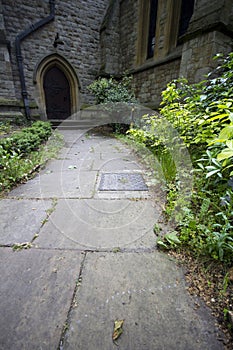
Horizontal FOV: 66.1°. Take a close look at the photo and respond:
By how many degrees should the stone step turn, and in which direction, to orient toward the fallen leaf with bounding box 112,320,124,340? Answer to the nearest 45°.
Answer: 0° — it already faces it

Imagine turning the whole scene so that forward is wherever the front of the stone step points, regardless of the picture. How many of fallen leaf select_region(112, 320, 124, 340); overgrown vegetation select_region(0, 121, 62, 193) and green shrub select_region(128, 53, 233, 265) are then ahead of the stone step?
3

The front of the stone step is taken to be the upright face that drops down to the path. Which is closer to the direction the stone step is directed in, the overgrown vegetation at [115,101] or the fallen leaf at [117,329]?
the fallen leaf

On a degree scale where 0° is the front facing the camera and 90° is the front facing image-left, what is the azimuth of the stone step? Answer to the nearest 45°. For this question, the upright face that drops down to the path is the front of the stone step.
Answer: approximately 0°

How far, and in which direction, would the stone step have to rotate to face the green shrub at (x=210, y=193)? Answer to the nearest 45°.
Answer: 0° — it already faces it

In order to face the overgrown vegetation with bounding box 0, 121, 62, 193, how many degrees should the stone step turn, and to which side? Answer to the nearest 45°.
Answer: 0° — it already faces it
